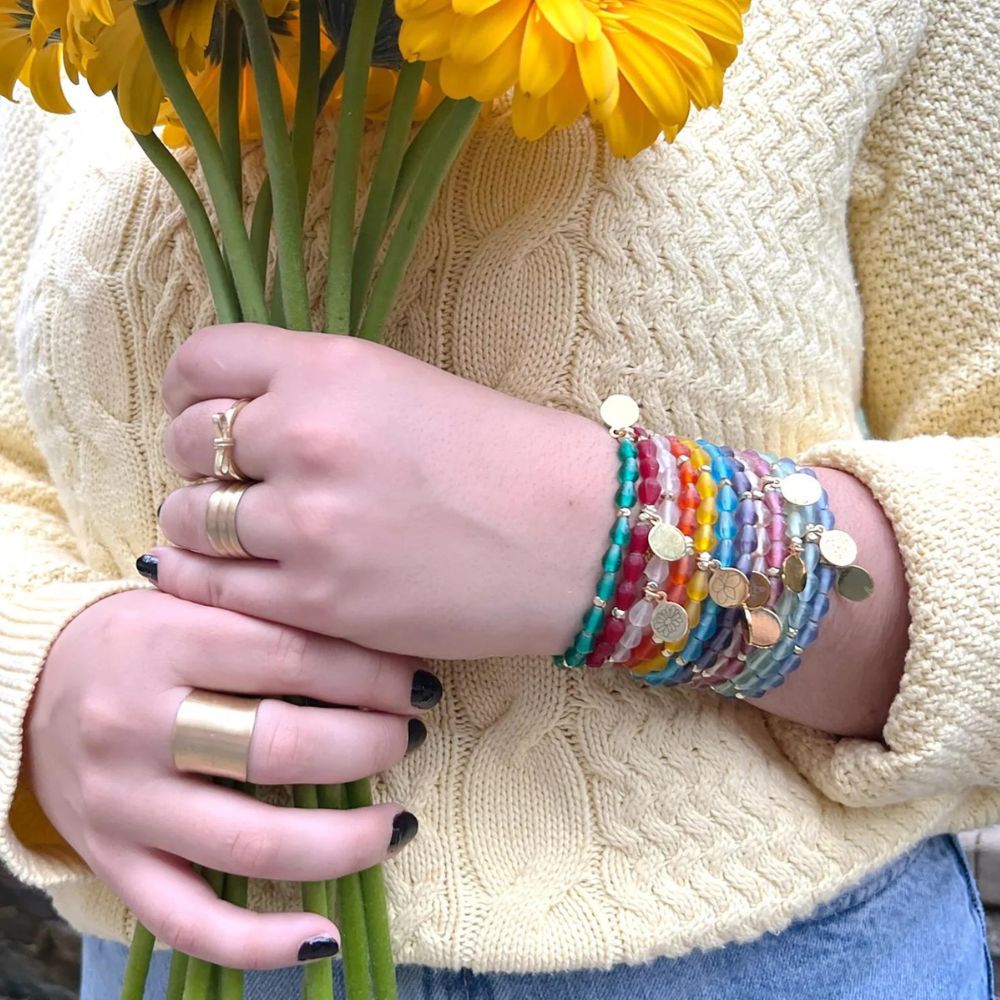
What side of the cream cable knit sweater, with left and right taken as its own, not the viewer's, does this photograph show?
front
